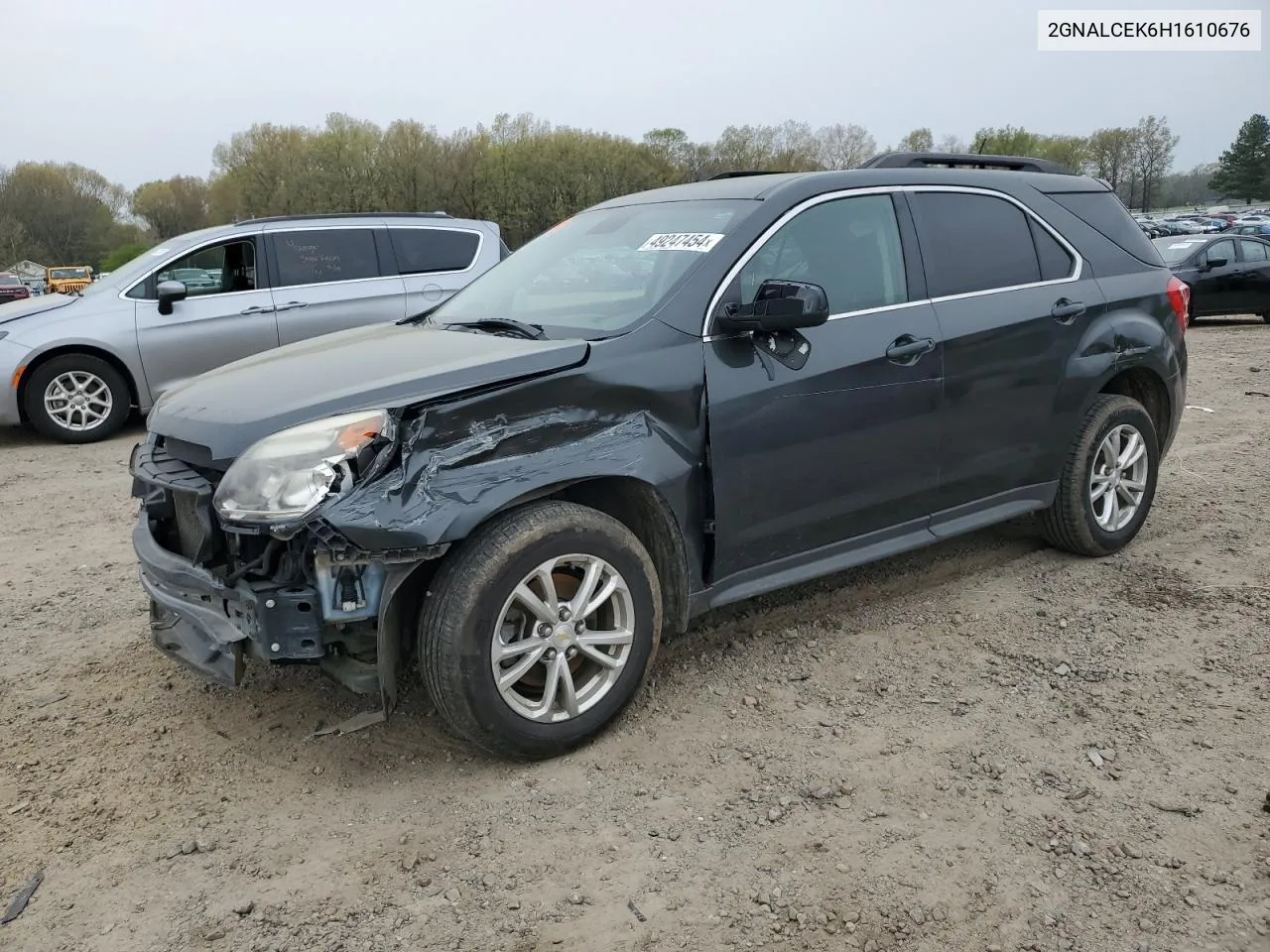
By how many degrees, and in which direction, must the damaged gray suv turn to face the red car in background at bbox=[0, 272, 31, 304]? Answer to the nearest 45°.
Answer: approximately 90° to its right

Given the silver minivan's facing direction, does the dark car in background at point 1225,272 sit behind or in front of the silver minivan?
behind

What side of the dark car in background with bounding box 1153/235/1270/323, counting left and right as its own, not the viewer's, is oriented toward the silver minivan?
front

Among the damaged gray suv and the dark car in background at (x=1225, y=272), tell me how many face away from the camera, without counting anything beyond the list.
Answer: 0

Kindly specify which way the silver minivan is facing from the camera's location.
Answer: facing to the left of the viewer

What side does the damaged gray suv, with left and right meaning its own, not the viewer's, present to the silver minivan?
right

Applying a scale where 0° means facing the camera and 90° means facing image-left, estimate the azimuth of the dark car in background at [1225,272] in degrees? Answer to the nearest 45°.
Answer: approximately 45°

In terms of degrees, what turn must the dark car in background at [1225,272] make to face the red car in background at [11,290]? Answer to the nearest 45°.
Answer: approximately 45° to its right

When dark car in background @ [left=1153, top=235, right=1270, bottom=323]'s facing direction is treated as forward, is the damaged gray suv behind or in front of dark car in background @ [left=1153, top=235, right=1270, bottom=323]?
in front
